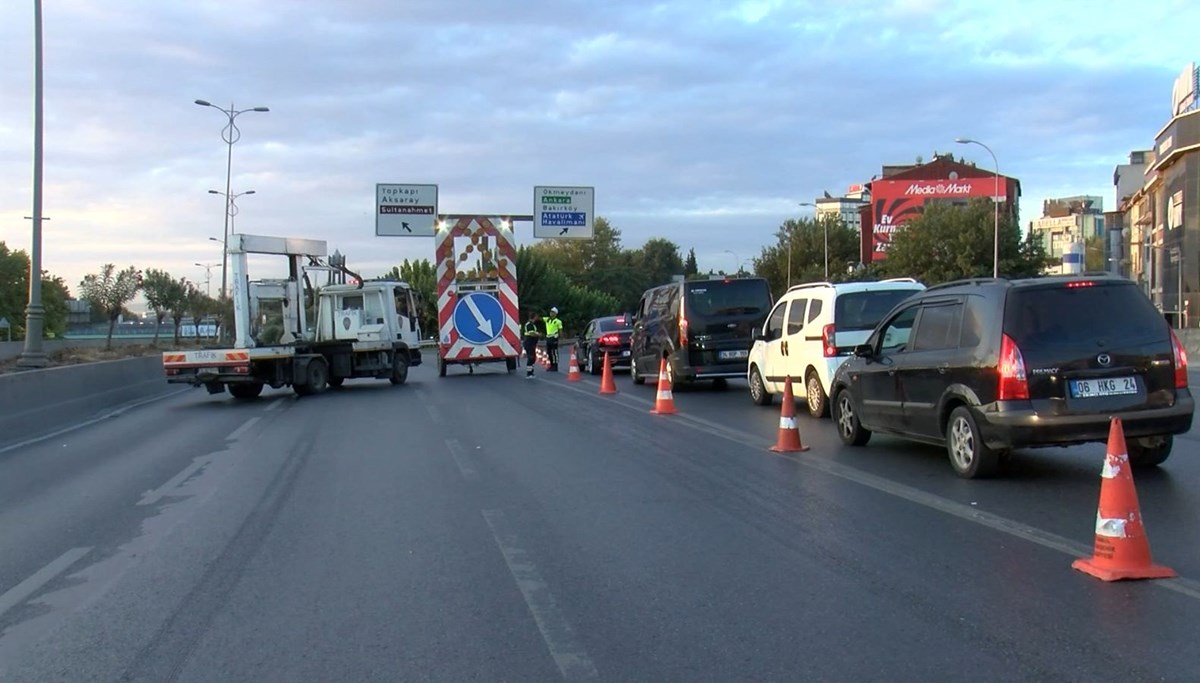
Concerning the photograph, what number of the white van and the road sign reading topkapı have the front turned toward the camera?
1

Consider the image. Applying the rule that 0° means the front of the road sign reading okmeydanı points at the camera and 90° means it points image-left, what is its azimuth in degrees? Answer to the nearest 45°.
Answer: approximately 0°

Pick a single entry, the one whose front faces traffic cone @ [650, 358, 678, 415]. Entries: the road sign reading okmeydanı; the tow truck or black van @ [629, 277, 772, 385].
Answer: the road sign reading okmeydanı

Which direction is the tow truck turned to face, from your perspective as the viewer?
facing away from the viewer and to the right of the viewer

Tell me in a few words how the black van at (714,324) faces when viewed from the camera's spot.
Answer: facing away from the viewer and to the left of the viewer

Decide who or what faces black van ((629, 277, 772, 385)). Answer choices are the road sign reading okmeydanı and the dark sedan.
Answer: the road sign reading okmeydanı

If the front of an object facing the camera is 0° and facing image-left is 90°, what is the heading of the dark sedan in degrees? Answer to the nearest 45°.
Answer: approximately 135°

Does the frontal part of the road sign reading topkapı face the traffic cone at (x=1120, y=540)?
yes

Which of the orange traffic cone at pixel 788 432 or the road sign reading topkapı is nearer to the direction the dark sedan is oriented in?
the road sign reading topkapı

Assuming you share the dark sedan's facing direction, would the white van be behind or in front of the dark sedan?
behind
